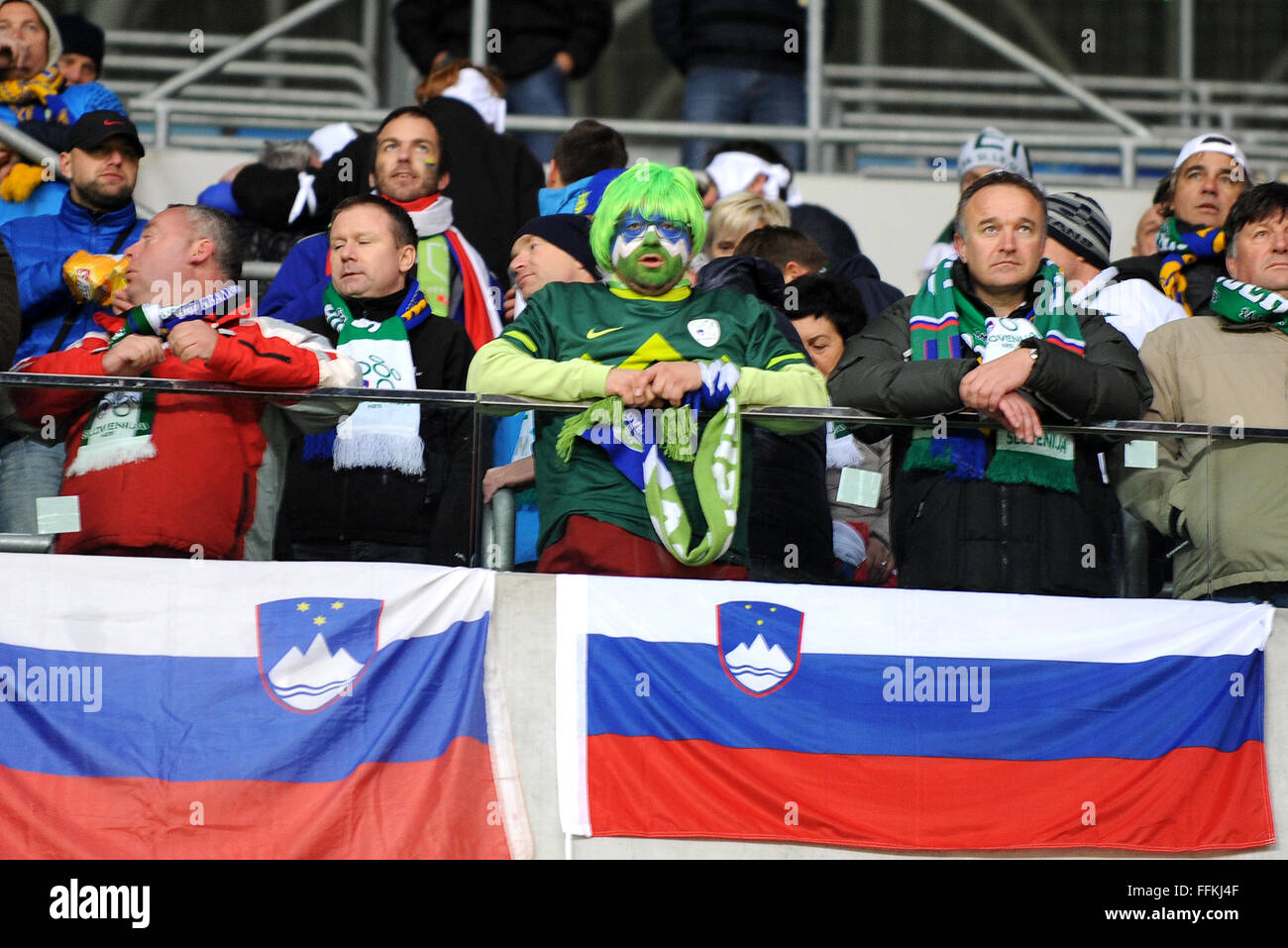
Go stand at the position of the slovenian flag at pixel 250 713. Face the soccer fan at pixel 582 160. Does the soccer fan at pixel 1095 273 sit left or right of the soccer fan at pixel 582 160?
right

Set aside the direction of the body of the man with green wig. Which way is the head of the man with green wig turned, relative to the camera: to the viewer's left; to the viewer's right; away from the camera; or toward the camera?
toward the camera

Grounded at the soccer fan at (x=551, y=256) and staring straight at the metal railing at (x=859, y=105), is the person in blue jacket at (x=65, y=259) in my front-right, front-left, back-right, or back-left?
back-left

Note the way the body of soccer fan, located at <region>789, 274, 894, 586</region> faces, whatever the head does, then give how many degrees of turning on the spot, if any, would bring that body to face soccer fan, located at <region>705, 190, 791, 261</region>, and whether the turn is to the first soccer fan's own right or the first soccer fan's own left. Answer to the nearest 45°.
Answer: approximately 135° to the first soccer fan's own right

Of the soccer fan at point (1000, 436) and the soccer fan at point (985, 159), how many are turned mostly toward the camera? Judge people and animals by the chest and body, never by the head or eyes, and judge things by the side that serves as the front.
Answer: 2

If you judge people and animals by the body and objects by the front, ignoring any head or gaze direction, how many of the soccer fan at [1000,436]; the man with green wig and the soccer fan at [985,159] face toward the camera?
3

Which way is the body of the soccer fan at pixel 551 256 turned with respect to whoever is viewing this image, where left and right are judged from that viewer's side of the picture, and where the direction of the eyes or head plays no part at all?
facing the viewer and to the left of the viewer

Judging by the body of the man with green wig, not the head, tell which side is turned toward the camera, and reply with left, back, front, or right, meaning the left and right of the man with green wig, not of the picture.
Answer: front

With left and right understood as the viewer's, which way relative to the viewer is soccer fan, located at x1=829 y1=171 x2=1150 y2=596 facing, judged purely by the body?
facing the viewer

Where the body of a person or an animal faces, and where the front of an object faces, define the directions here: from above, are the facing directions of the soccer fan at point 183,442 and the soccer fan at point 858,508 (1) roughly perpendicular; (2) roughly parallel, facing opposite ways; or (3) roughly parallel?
roughly parallel

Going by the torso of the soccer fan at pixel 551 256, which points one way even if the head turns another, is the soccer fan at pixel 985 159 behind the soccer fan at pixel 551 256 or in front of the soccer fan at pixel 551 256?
behind

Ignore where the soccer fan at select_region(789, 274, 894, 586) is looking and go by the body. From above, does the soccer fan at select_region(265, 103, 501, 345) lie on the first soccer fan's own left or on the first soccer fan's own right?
on the first soccer fan's own right

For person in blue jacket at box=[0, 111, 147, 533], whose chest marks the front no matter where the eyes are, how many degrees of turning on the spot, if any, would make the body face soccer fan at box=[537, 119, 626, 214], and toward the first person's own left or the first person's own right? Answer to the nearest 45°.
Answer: approximately 45° to the first person's own left

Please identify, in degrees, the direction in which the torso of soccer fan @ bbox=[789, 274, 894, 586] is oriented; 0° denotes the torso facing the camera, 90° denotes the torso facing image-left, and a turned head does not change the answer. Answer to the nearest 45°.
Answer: approximately 45°
